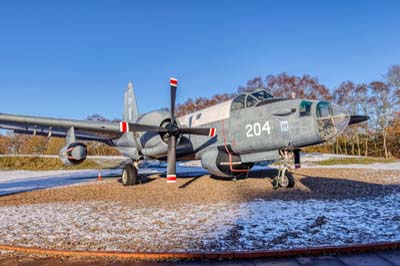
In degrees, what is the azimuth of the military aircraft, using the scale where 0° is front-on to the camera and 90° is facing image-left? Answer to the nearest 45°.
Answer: approximately 315°

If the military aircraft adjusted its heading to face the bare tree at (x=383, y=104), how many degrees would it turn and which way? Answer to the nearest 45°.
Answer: approximately 90° to its left
